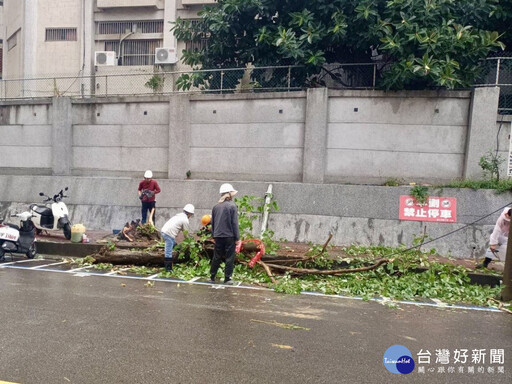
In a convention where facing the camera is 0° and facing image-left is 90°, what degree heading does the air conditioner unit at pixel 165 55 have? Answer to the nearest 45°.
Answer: approximately 0°

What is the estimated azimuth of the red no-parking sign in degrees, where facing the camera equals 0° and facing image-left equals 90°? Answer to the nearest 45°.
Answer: approximately 0°

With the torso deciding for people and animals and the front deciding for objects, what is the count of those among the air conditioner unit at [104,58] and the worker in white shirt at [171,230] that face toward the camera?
1

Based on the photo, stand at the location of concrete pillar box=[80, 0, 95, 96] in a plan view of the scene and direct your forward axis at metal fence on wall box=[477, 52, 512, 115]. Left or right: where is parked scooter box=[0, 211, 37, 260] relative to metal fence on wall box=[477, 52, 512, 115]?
right

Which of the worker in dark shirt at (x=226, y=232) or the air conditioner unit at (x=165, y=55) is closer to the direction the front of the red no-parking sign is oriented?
the worker in dark shirt

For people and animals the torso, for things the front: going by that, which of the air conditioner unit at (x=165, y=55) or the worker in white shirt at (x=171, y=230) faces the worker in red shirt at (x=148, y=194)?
the air conditioner unit

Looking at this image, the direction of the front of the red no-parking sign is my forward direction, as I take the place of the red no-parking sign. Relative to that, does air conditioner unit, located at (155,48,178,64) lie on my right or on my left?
on my right

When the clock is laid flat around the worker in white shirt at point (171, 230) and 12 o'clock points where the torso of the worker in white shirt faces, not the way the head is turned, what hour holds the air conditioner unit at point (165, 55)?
The air conditioner unit is roughly at 9 o'clock from the worker in white shirt.

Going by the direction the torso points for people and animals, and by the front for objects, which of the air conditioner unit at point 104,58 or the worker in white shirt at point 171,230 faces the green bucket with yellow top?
the air conditioner unit

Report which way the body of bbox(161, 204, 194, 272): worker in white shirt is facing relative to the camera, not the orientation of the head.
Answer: to the viewer's right

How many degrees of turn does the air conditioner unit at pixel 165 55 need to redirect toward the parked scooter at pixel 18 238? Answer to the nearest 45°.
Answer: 0° — it already faces it
